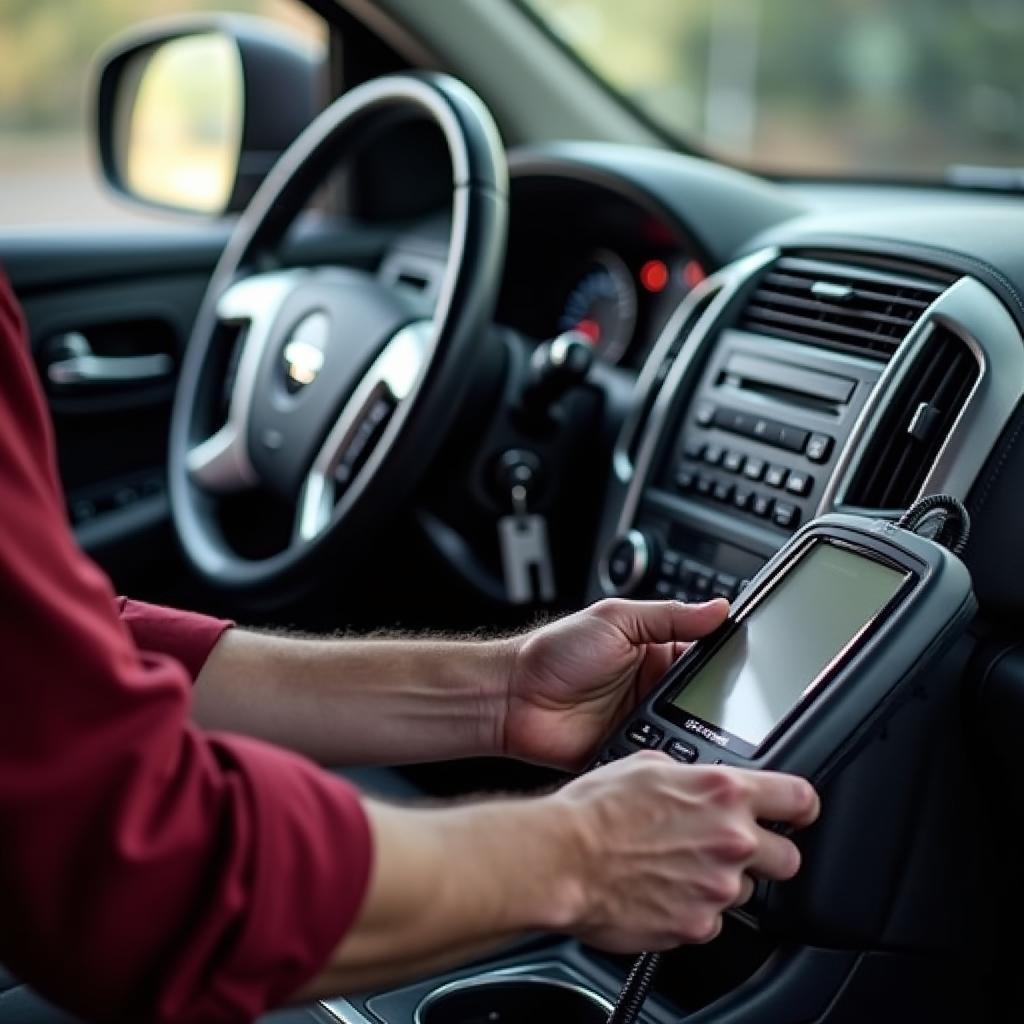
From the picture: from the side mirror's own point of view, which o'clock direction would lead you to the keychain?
The keychain is roughly at 10 o'clock from the side mirror.

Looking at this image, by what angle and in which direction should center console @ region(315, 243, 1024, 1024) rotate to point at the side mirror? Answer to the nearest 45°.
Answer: approximately 90° to its right

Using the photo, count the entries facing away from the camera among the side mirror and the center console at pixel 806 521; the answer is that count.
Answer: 0

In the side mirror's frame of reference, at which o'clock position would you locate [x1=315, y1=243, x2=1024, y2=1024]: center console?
The center console is roughly at 10 o'clock from the side mirror.

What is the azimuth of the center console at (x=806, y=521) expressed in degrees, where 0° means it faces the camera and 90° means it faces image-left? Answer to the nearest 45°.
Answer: approximately 45°
